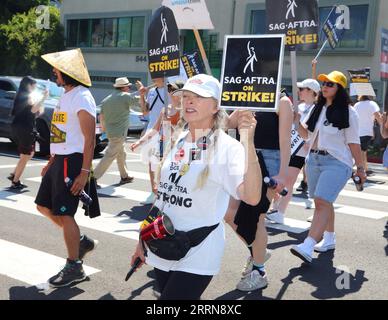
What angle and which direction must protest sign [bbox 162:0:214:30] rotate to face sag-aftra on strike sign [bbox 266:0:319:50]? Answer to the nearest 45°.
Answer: approximately 45° to its left

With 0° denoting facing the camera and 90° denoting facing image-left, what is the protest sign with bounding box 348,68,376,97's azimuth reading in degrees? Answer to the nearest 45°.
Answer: approximately 0°

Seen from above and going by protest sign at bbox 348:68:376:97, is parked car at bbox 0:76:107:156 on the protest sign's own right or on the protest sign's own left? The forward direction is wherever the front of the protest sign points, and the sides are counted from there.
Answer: on the protest sign's own right

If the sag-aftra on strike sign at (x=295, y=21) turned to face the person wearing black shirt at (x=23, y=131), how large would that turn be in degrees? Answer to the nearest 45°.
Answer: approximately 135° to its right

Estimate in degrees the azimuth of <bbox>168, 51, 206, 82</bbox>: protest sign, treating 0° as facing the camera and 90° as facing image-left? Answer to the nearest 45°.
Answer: approximately 0°

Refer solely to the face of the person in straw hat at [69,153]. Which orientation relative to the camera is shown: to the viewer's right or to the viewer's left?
to the viewer's left
